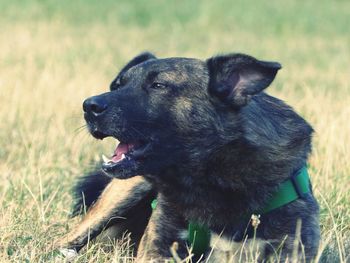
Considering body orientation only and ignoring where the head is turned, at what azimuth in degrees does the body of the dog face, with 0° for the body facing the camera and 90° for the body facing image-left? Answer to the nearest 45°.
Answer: approximately 45°
